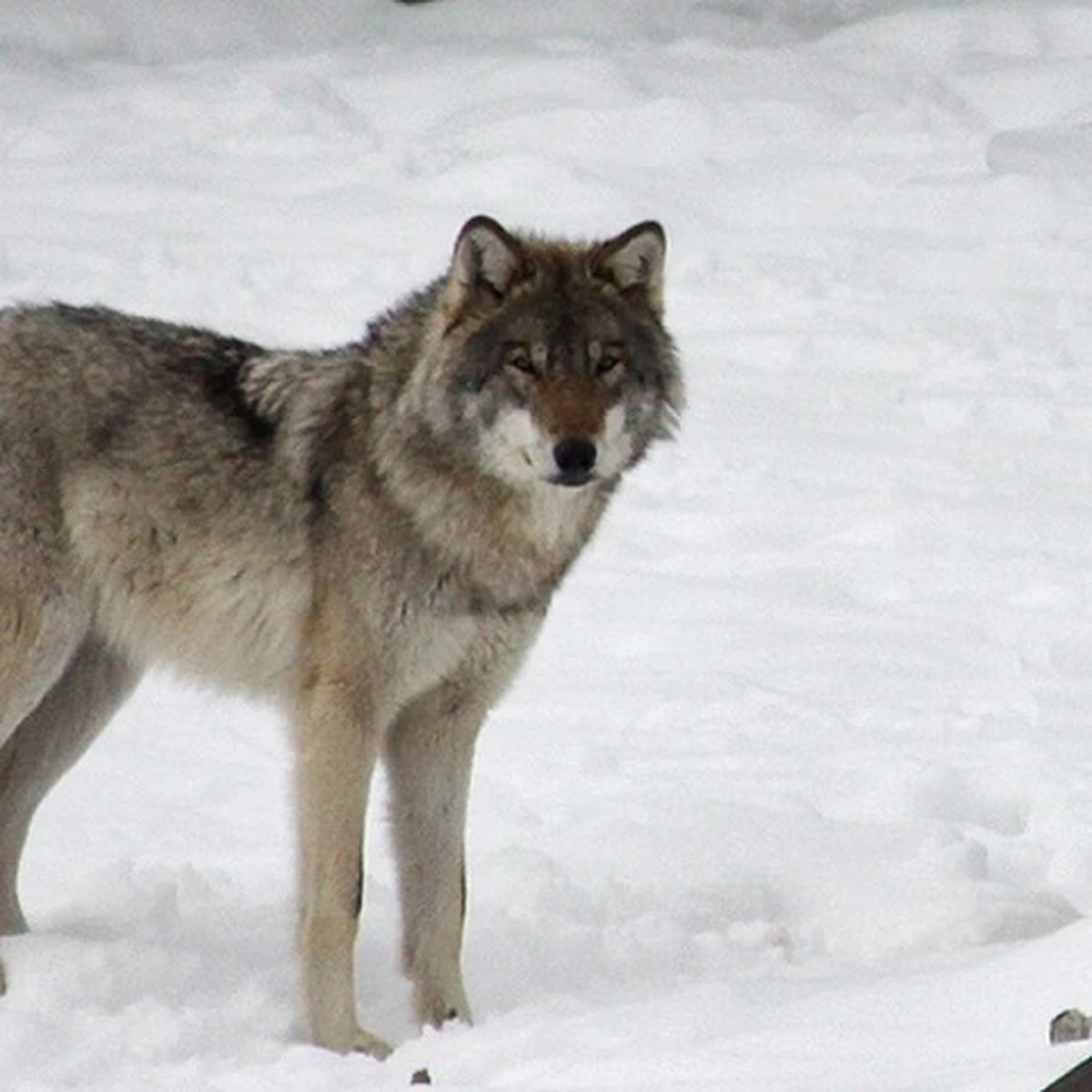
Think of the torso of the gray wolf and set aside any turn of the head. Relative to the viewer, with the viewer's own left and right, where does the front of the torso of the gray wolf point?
facing the viewer and to the right of the viewer
